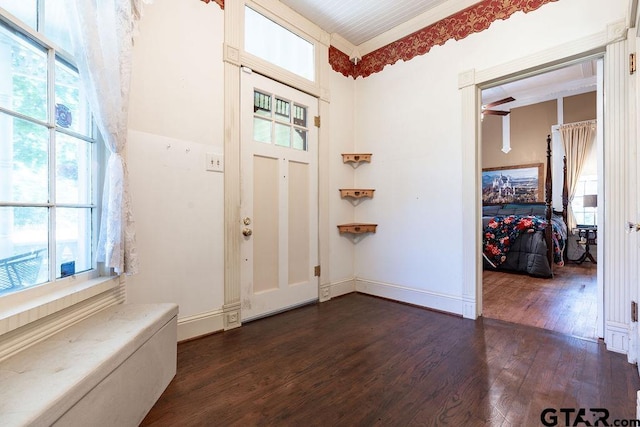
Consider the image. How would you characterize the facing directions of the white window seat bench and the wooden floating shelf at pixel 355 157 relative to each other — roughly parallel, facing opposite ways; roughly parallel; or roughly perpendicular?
roughly perpendicular

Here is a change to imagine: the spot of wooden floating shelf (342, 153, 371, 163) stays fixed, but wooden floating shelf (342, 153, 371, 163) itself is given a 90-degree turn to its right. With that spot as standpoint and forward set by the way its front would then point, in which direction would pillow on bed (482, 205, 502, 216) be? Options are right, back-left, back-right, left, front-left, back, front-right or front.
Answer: back-right

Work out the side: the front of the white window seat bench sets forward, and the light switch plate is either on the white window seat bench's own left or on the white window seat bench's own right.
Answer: on the white window seat bench's own left

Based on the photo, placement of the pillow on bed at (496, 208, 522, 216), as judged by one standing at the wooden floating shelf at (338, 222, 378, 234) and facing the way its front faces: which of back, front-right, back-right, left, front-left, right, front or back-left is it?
back-left

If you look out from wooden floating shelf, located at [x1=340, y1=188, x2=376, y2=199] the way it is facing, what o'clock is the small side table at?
The small side table is roughly at 8 o'clock from the wooden floating shelf.

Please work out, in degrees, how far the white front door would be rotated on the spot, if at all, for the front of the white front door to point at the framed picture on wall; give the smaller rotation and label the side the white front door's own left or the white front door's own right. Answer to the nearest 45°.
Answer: approximately 90° to the white front door's own left

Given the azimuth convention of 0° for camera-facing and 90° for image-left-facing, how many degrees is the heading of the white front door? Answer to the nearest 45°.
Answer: approximately 315°

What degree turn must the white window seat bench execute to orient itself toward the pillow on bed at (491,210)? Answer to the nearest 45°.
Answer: approximately 45° to its left

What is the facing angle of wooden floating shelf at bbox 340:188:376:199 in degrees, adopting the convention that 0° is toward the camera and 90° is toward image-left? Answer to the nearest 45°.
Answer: approximately 0°

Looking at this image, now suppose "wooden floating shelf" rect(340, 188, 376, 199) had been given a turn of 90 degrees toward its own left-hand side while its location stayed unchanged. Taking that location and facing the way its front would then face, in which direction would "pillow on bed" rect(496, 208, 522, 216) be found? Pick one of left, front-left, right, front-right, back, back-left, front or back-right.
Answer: front-left
